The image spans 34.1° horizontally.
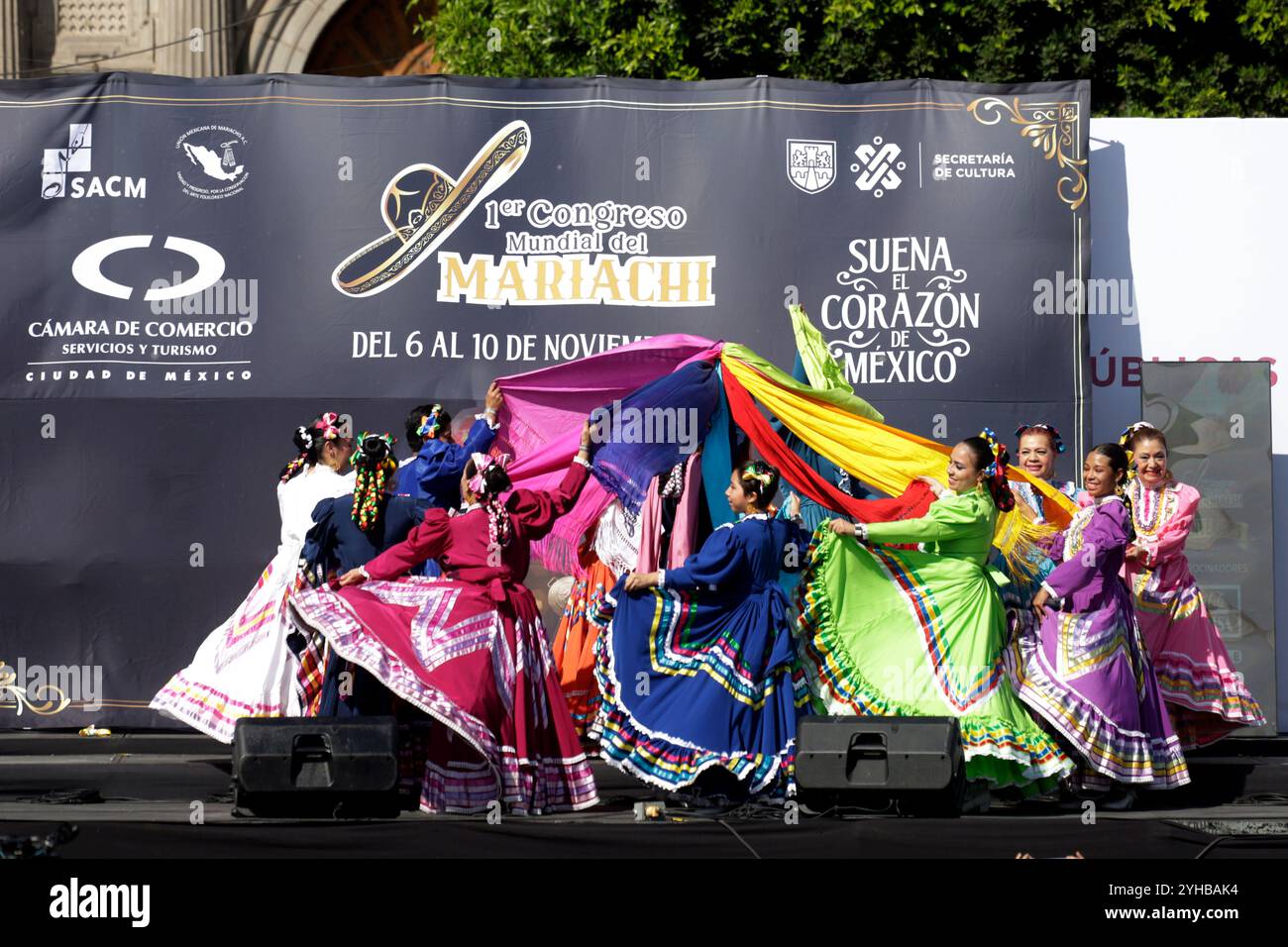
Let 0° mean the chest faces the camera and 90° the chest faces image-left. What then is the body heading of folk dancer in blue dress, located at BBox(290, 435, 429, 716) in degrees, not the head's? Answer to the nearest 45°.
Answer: approximately 180°

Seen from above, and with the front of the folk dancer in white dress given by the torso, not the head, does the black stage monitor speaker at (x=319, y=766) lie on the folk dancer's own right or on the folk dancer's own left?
on the folk dancer's own right

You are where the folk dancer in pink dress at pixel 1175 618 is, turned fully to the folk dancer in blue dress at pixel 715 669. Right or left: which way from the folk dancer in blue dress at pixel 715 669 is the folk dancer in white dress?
right

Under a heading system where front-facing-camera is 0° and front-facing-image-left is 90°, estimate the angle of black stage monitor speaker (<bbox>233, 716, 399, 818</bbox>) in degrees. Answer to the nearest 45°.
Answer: approximately 180°

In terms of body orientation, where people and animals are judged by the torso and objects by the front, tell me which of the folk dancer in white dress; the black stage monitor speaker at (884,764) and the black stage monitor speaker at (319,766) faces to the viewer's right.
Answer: the folk dancer in white dress

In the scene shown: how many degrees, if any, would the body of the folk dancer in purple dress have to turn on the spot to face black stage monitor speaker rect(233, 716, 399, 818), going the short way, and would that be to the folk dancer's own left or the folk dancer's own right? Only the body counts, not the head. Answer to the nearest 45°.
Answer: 0° — they already face it

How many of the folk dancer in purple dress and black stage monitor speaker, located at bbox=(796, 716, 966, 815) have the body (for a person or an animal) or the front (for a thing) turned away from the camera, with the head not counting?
1

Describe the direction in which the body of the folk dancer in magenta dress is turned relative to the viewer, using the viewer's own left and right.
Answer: facing away from the viewer and to the left of the viewer

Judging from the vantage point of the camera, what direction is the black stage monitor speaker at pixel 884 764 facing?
facing away from the viewer

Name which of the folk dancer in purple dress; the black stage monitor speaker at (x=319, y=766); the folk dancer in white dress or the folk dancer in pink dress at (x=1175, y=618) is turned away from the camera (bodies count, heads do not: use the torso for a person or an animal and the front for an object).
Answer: the black stage monitor speaker
